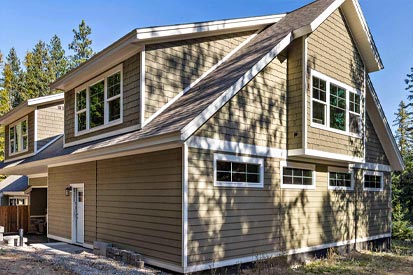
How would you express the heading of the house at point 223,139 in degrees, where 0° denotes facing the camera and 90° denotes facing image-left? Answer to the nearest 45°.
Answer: approximately 45°

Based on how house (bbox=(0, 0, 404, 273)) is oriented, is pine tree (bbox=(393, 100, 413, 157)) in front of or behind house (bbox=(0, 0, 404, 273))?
behind

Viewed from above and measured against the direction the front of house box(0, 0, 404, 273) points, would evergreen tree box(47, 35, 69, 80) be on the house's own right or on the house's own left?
on the house's own right
